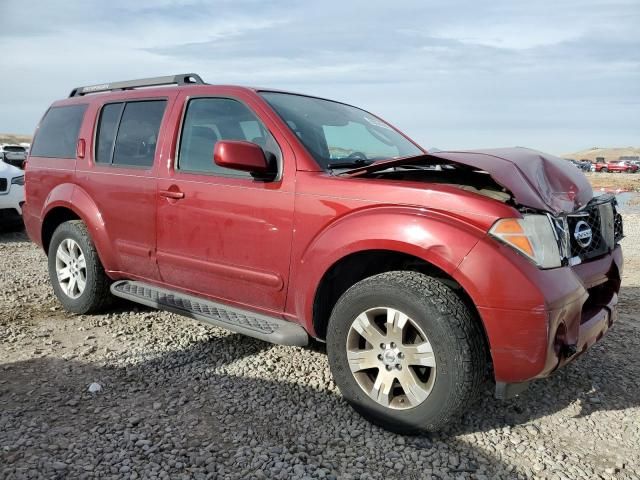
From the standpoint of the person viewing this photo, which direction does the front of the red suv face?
facing the viewer and to the right of the viewer

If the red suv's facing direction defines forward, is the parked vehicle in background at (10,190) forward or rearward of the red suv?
rearward
